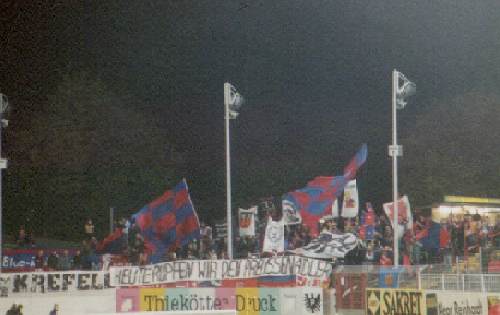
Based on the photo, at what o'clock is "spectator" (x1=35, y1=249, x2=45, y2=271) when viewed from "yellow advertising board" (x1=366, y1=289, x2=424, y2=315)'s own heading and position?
The spectator is roughly at 4 o'clock from the yellow advertising board.

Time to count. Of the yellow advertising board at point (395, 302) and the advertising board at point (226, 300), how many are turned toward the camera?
2

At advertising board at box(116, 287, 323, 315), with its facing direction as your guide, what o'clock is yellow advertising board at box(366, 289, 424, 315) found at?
The yellow advertising board is roughly at 10 o'clock from the advertising board.

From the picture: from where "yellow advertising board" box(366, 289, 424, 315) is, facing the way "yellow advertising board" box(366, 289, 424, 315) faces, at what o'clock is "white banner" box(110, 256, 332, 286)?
The white banner is roughly at 4 o'clock from the yellow advertising board.

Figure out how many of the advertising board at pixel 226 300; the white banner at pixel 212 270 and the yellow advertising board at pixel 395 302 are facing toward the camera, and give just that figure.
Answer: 3

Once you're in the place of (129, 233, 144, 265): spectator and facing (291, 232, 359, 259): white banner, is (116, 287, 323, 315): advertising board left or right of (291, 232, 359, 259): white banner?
right

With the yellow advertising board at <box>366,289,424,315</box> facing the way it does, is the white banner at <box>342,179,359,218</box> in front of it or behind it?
behind

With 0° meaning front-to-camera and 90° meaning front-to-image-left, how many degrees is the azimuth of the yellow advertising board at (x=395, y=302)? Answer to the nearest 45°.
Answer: approximately 0°

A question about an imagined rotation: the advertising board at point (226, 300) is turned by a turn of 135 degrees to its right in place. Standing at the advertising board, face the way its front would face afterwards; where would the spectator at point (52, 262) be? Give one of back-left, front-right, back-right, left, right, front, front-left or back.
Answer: front

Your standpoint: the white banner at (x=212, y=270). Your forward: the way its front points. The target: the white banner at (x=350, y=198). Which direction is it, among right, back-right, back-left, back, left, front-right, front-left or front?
back-left
